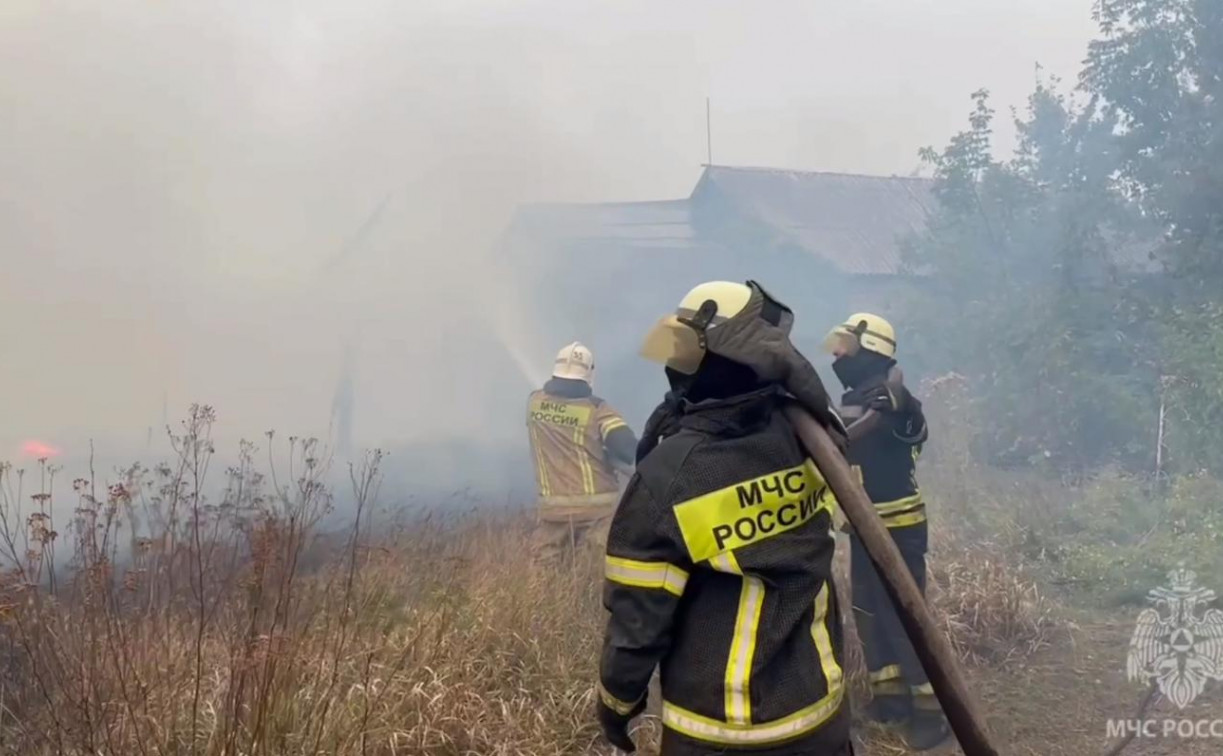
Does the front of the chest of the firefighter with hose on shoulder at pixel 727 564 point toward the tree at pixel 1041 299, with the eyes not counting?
no

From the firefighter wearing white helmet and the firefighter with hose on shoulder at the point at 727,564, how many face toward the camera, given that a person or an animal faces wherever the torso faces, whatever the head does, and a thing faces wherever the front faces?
0

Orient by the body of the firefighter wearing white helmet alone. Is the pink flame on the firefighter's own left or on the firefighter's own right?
on the firefighter's own left

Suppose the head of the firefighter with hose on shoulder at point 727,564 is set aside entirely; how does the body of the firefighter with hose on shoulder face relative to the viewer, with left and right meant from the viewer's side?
facing away from the viewer and to the left of the viewer

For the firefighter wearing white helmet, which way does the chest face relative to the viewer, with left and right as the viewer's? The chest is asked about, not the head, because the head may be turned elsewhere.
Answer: facing away from the viewer and to the right of the viewer

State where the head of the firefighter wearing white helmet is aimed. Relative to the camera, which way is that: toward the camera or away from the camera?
away from the camera

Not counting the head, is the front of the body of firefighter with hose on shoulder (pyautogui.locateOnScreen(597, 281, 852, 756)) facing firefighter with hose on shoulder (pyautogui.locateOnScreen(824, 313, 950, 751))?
no

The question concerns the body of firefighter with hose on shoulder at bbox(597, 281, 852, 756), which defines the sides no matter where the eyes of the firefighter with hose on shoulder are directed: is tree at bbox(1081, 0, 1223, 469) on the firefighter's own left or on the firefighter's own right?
on the firefighter's own right

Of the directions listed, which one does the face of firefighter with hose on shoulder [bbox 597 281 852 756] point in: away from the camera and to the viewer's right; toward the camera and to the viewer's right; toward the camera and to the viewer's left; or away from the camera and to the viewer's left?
away from the camera and to the viewer's left

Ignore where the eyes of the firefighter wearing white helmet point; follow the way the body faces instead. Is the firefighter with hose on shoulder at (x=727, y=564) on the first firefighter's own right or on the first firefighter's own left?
on the first firefighter's own right
